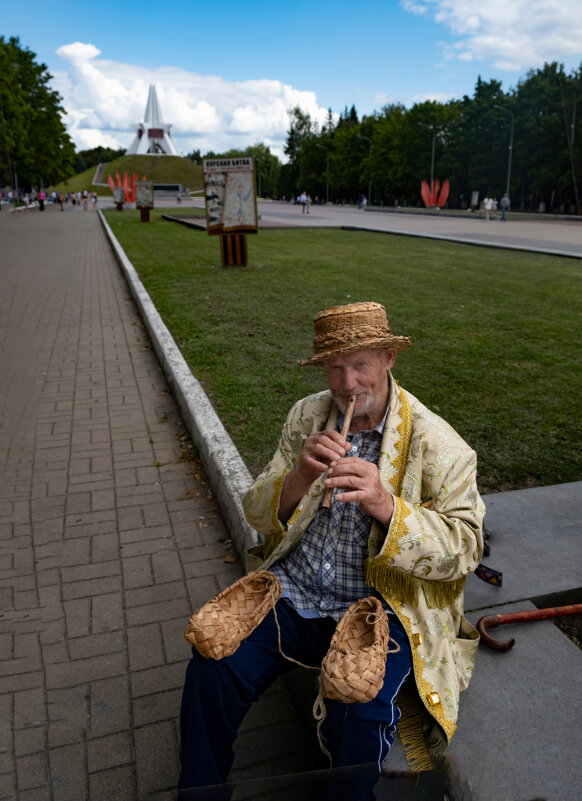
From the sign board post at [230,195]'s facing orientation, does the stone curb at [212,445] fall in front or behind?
in front

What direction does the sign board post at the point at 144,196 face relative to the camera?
toward the camera

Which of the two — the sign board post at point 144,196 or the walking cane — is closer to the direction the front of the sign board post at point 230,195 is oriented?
the walking cane

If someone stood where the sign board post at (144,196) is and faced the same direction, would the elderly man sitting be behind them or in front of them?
in front

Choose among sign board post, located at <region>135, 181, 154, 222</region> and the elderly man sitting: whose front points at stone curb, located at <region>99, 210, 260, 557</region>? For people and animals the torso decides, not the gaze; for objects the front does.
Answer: the sign board post

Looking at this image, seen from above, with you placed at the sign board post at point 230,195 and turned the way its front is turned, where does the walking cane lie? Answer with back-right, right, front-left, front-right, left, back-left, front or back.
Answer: front

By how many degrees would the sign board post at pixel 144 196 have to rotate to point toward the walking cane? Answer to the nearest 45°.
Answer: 0° — it already faces it

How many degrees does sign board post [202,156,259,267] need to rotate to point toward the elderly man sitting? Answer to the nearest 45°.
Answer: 0° — it already faces them

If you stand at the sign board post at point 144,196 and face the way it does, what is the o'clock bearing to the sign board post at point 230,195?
the sign board post at point 230,195 is roughly at 12 o'clock from the sign board post at point 144,196.

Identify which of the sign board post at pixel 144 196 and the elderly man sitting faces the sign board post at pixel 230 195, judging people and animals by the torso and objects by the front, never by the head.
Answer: the sign board post at pixel 144 196

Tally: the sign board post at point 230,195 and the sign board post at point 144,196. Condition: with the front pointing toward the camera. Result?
2

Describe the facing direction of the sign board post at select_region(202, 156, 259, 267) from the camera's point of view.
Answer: facing the viewer
